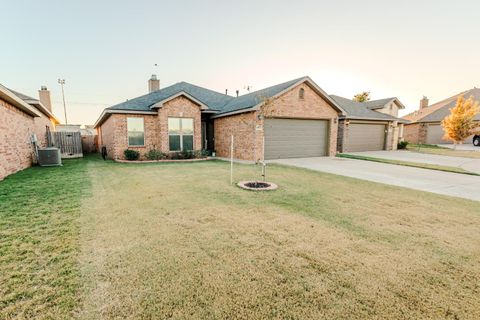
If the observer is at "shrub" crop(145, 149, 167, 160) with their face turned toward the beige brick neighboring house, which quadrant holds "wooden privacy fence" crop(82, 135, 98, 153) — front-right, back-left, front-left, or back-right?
back-left

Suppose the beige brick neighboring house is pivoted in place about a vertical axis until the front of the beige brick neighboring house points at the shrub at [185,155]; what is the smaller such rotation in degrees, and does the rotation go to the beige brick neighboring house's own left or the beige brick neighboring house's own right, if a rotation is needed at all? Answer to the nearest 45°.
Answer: approximately 45° to the beige brick neighboring house's own right

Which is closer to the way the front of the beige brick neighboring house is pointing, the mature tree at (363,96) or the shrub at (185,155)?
the shrub

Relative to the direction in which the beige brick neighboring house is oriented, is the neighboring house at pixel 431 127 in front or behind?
behind

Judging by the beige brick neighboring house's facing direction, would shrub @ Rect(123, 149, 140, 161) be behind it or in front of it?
in front

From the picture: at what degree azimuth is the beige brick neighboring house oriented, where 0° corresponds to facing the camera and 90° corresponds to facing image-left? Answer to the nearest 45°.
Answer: approximately 0°

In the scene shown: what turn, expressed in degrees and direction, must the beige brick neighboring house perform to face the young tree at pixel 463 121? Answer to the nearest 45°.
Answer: approximately 135° to its left

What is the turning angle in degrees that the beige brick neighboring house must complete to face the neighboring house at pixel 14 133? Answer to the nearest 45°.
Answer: approximately 45° to its right

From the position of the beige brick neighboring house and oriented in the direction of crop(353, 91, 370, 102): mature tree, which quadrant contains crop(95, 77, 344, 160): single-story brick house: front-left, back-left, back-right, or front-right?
back-left

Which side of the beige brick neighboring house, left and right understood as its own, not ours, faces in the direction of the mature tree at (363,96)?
back

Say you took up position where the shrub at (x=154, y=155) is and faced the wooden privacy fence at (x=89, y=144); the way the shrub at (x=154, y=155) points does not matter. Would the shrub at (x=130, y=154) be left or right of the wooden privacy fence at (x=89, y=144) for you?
left

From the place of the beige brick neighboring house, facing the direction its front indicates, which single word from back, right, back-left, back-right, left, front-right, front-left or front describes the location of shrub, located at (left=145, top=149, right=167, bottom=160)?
front-right
